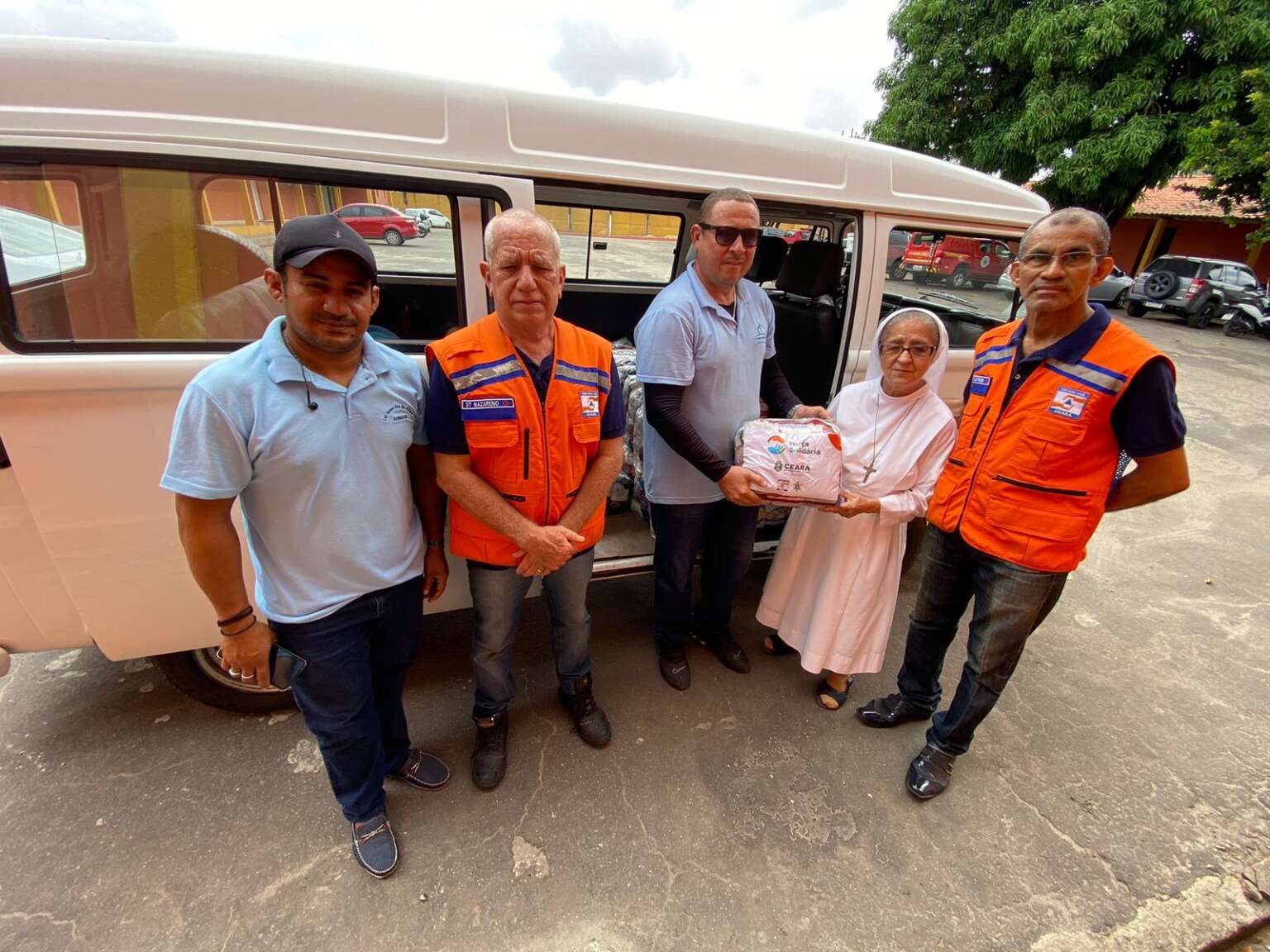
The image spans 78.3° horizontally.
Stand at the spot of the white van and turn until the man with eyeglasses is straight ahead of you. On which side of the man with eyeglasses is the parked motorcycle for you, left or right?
left

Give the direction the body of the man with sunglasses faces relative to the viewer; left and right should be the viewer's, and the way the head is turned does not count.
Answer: facing the viewer and to the right of the viewer

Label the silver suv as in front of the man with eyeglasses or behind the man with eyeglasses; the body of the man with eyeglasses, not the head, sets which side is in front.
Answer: behind

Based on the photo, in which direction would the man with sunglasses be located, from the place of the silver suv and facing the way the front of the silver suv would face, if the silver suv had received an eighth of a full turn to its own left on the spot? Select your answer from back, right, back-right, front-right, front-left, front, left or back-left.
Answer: back

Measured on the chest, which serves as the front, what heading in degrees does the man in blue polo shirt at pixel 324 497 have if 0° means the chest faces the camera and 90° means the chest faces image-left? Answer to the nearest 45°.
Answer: approximately 315°

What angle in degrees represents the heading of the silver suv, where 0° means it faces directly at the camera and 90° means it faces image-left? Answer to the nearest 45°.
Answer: approximately 225°

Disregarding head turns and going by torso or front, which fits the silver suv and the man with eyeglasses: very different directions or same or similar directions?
very different directions

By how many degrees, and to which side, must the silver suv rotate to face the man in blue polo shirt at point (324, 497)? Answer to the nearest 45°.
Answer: approximately 135° to its right
